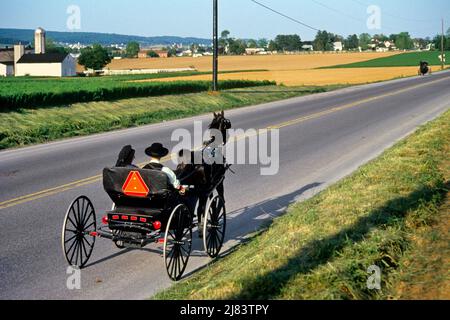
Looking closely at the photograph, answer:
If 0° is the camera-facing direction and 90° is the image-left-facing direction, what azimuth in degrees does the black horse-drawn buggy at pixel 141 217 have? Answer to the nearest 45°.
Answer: approximately 225°

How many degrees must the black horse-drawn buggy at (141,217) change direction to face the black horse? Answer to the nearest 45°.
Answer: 0° — it already faces it
